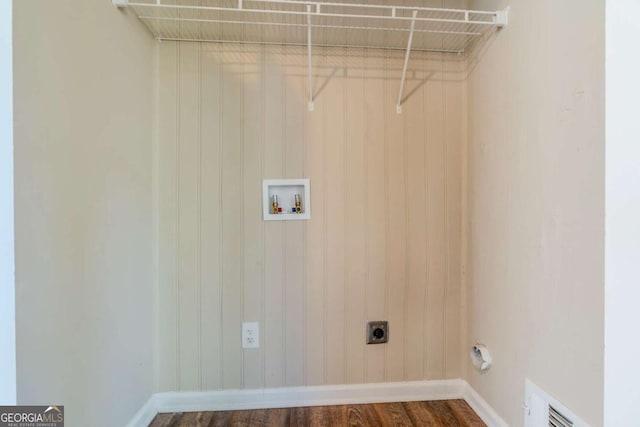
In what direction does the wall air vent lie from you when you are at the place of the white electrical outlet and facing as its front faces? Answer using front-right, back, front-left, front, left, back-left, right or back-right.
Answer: front-left

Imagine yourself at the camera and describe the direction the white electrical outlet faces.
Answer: facing the viewer
